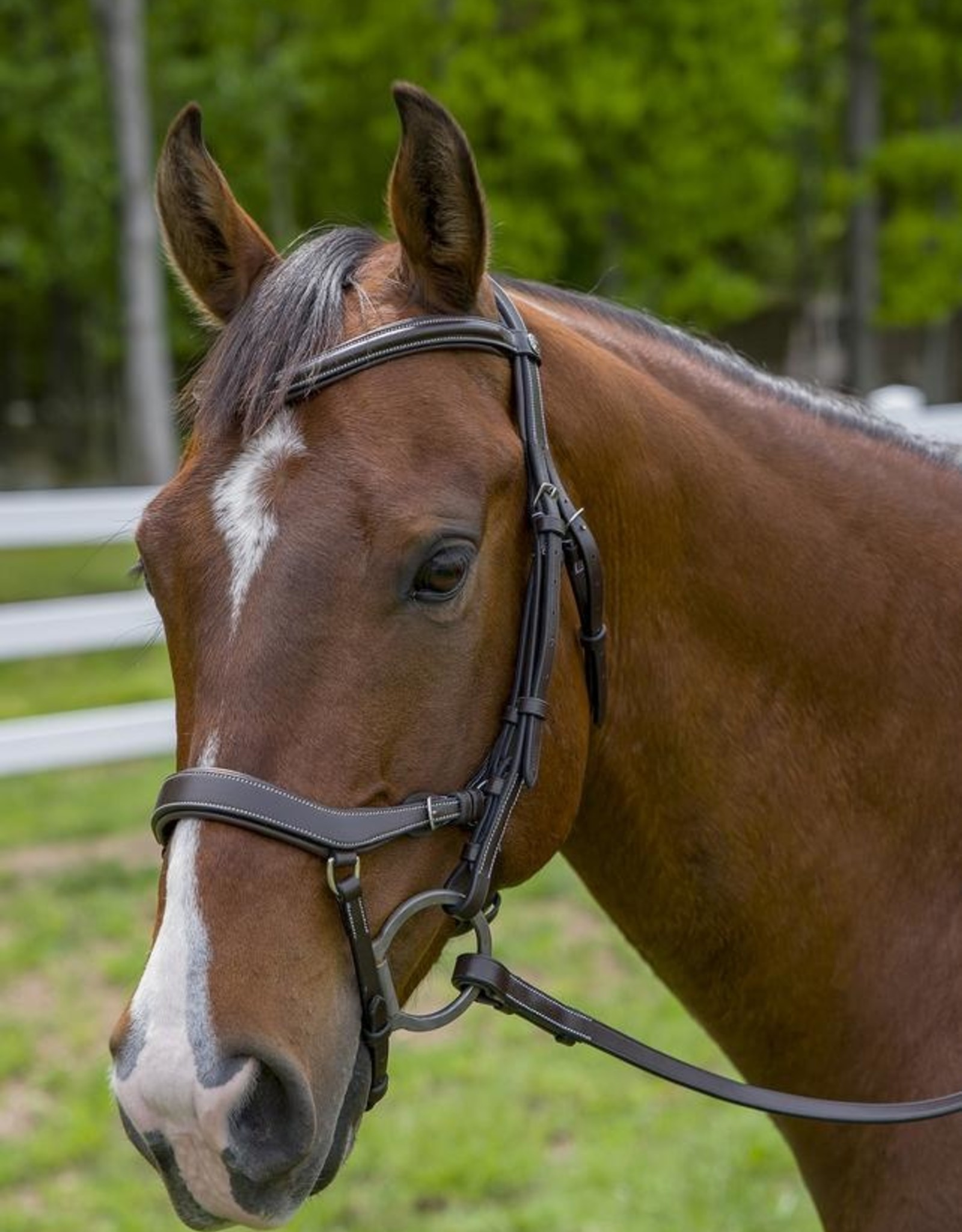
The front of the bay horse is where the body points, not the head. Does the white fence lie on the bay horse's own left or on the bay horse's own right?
on the bay horse's own right

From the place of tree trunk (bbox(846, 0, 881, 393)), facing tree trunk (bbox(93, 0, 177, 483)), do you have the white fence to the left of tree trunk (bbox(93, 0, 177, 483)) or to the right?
left

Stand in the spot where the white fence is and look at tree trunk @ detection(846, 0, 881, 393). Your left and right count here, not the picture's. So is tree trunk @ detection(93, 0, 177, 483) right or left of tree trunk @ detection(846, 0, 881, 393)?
left

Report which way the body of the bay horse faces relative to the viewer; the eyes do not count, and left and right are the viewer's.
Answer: facing the viewer and to the left of the viewer

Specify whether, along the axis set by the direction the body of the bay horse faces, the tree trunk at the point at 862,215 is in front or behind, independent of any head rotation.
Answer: behind

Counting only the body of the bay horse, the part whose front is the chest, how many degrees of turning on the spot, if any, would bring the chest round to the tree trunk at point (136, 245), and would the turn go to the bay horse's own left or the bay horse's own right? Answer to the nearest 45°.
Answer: approximately 135° to the bay horse's own right
